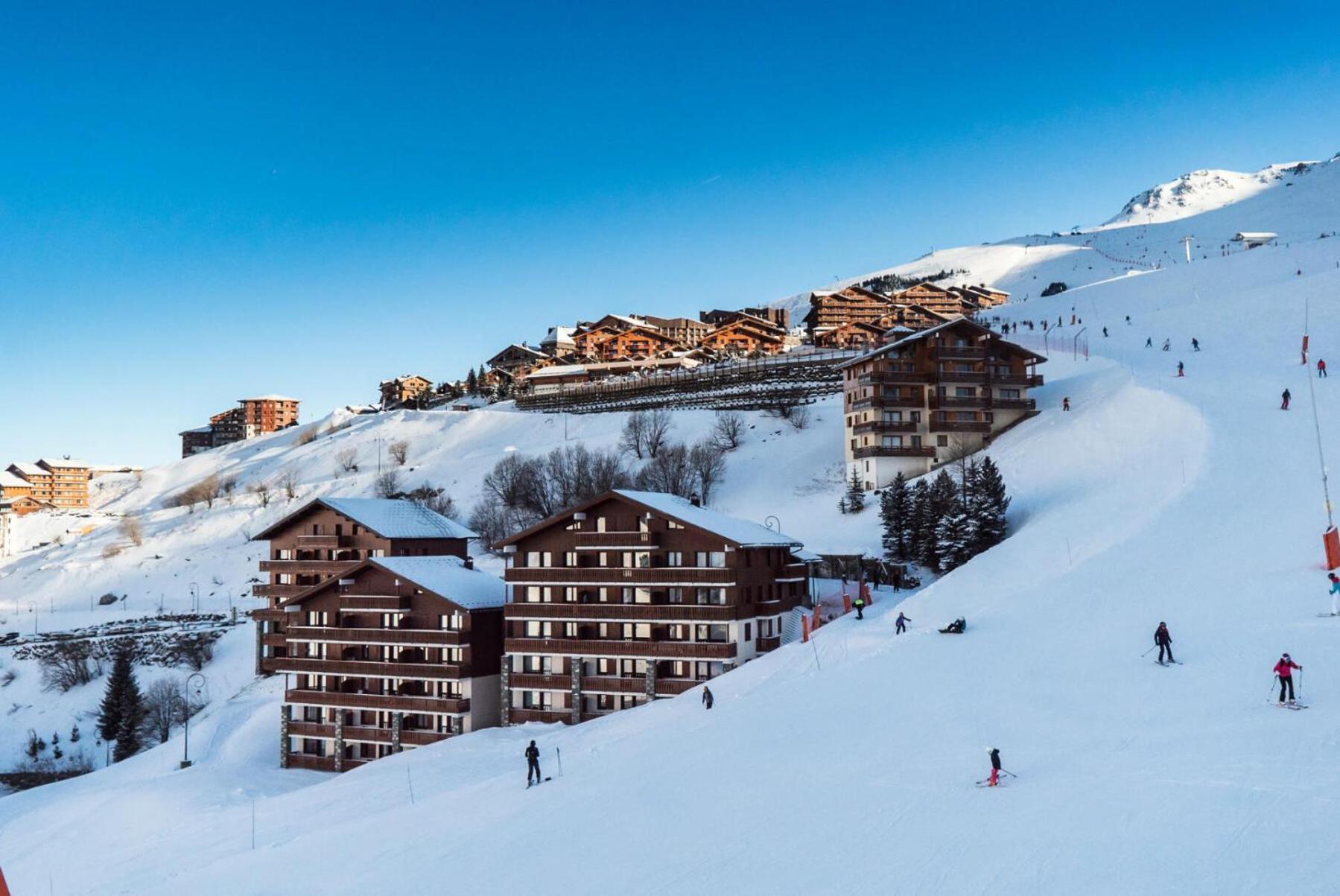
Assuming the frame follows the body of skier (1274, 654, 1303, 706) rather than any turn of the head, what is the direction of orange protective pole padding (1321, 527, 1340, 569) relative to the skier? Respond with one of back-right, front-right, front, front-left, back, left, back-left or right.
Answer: back

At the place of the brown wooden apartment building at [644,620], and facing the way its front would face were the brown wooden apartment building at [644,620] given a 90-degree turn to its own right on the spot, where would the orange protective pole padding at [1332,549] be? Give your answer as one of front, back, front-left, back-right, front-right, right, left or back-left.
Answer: back-left

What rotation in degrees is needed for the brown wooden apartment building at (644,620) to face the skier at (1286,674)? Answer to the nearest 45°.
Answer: approximately 45° to its left

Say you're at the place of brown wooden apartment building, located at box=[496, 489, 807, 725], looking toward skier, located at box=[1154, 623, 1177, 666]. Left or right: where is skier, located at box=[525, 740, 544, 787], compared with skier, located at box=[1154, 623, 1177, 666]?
right

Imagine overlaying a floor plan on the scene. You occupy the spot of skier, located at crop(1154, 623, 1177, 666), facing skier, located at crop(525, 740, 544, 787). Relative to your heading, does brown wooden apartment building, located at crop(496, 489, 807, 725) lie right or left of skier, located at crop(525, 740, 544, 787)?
right

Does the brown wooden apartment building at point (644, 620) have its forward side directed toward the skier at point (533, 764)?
yes

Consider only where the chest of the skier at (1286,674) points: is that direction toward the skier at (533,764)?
no

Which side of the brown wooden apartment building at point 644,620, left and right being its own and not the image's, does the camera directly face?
front

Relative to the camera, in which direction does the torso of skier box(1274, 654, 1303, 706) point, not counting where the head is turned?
toward the camera

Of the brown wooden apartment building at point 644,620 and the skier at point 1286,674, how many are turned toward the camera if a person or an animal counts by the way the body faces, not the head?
2

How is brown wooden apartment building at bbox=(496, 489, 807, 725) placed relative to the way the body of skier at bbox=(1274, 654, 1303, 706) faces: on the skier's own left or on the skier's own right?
on the skier's own right

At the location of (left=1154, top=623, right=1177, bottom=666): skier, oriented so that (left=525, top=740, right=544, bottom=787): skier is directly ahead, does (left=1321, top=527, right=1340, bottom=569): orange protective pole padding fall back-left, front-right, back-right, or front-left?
back-right
